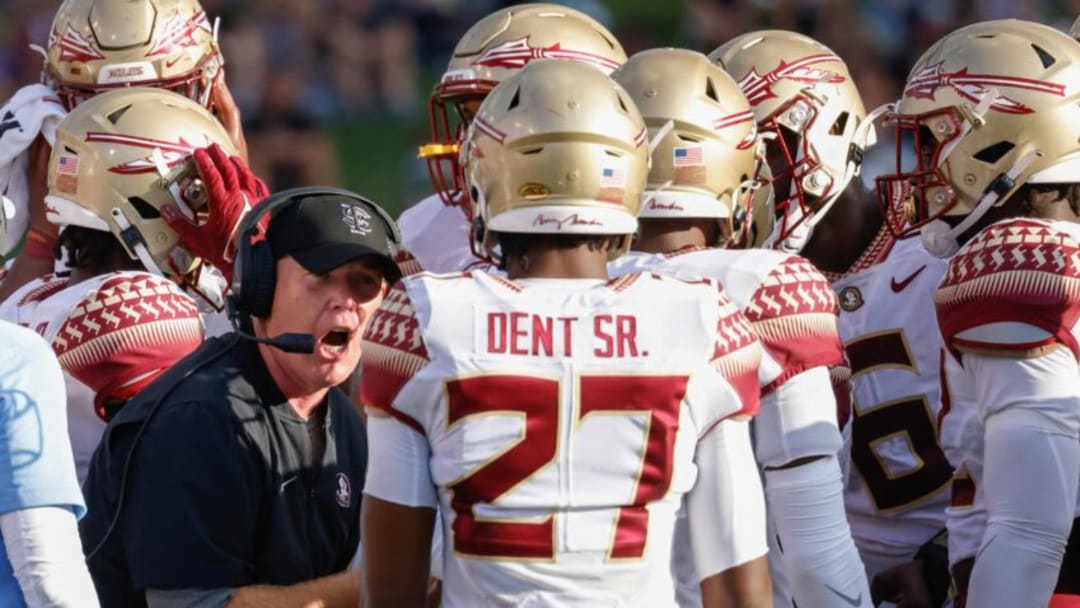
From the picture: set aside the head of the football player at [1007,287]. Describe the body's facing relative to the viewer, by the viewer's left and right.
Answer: facing to the left of the viewer

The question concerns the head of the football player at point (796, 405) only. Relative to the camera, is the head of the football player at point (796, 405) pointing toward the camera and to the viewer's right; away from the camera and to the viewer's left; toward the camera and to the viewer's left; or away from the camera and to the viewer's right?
away from the camera and to the viewer's right

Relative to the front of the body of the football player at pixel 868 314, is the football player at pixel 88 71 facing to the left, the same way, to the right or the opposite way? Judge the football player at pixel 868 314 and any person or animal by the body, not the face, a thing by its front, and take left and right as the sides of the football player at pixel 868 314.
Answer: to the left

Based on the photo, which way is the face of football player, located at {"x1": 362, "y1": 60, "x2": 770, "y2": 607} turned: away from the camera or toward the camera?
away from the camera

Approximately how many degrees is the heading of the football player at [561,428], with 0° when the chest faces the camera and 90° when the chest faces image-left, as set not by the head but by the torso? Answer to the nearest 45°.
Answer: approximately 180°

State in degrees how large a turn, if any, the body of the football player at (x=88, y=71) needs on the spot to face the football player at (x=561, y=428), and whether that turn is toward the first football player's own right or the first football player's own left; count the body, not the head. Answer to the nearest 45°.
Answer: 0° — they already face them

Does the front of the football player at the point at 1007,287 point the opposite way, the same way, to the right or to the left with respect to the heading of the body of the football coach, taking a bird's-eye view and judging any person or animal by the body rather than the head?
the opposite way
